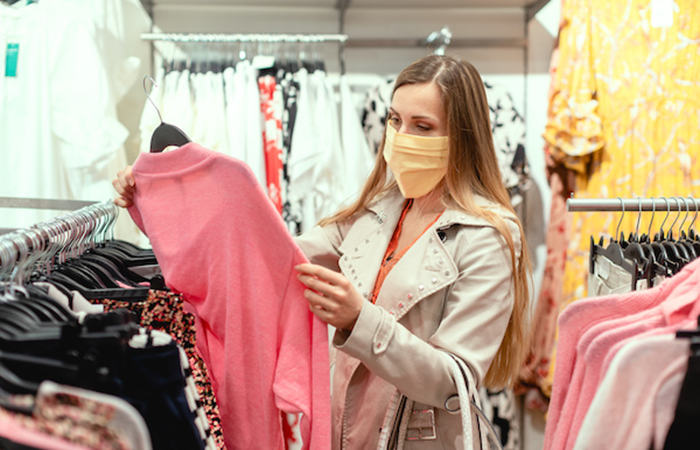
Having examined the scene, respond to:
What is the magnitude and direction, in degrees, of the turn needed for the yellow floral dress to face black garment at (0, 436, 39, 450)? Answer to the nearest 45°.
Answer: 0° — it already faces it

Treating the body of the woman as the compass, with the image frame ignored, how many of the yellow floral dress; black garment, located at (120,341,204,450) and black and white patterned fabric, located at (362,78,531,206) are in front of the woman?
1

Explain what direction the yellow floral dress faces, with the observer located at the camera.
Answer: facing the viewer

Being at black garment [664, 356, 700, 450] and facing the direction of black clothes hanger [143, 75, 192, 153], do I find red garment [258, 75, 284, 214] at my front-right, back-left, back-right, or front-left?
front-right

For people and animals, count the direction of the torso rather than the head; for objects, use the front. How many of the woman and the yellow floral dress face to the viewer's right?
0

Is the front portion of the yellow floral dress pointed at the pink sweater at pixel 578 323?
yes

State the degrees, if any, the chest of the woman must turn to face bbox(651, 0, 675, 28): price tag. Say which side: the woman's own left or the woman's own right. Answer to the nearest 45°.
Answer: approximately 180°

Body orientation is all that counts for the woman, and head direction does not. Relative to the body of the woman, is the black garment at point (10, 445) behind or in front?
in front

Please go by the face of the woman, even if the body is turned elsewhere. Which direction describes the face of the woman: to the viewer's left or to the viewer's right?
to the viewer's left
